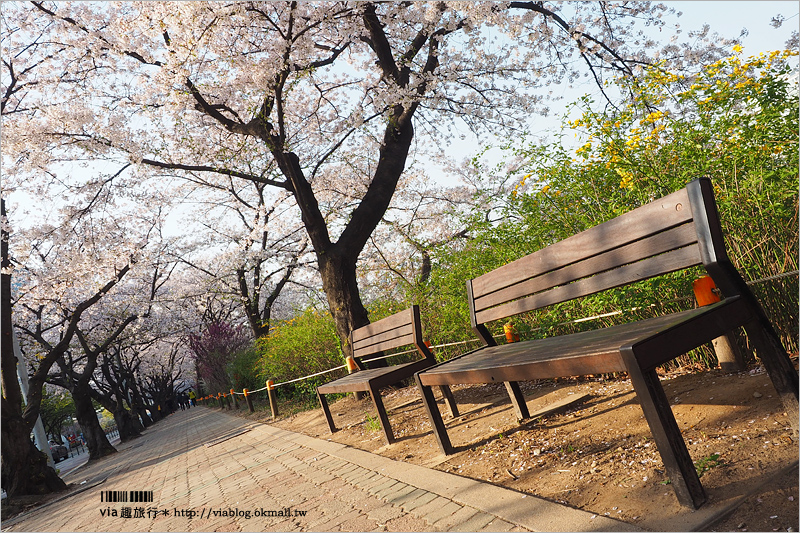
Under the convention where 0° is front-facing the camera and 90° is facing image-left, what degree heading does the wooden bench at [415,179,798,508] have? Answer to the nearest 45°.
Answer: approximately 45°

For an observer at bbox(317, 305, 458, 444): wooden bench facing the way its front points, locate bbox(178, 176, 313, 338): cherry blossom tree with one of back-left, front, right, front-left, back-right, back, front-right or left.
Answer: back-right

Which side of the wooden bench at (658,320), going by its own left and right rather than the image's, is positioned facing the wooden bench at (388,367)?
right

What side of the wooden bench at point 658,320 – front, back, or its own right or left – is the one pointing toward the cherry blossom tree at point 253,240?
right

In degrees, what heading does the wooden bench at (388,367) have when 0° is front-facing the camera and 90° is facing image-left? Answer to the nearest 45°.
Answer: approximately 45°
